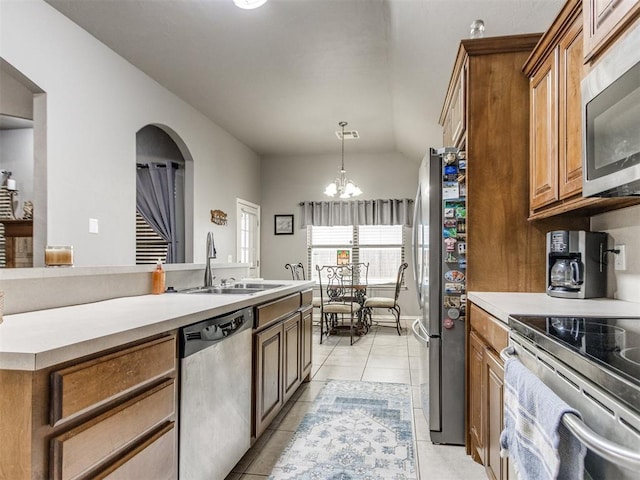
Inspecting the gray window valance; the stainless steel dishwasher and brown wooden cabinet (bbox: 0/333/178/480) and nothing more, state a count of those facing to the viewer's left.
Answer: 0

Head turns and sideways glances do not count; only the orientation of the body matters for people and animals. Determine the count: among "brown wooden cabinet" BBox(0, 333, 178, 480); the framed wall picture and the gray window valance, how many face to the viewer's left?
0

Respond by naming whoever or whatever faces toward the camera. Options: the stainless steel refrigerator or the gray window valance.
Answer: the gray window valance

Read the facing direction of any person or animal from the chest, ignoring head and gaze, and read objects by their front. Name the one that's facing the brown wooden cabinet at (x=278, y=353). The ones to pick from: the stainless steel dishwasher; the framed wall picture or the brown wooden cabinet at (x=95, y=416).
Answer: the framed wall picture

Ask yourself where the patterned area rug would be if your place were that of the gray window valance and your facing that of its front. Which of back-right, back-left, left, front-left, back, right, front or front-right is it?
front

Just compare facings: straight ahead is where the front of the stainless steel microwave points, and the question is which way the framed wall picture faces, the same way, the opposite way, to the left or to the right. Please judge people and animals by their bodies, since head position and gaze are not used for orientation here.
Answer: to the left

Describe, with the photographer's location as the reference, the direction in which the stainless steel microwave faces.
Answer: facing the viewer and to the left of the viewer

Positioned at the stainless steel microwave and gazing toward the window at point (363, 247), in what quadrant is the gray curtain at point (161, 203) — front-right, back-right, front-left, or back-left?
front-left

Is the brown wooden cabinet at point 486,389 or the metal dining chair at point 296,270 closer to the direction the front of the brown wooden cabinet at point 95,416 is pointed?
the brown wooden cabinet

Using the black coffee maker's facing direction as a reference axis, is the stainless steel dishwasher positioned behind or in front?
in front

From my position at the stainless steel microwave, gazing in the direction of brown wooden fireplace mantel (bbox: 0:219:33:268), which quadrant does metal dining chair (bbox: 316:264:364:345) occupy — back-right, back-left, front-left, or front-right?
front-right

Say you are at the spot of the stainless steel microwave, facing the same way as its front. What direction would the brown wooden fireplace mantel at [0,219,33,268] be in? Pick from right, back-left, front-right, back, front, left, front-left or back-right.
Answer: front-right

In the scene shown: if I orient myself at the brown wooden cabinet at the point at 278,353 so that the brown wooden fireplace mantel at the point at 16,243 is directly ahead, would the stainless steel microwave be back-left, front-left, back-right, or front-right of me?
back-left

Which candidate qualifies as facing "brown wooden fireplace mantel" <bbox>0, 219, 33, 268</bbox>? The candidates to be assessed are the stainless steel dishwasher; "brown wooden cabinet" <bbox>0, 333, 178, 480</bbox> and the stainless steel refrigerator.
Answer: the stainless steel refrigerator

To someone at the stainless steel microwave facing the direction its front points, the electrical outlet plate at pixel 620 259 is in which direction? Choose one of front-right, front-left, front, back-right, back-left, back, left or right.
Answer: back-right

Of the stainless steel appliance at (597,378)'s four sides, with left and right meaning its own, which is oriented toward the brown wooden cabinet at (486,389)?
right

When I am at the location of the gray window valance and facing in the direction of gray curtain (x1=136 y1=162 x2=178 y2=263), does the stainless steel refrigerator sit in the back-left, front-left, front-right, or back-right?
front-left

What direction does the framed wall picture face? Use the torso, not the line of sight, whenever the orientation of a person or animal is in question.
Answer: toward the camera

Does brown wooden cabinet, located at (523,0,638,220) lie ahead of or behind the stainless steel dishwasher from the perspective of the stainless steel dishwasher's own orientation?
ahead

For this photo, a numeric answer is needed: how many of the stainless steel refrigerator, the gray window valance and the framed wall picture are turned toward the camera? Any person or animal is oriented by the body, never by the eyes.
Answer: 2

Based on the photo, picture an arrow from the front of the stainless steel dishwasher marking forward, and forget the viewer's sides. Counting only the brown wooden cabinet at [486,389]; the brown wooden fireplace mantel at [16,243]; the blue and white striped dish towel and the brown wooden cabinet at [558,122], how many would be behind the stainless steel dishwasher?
1

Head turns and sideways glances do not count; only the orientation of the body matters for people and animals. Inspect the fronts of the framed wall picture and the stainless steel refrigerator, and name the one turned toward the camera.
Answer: the framed wall picture
